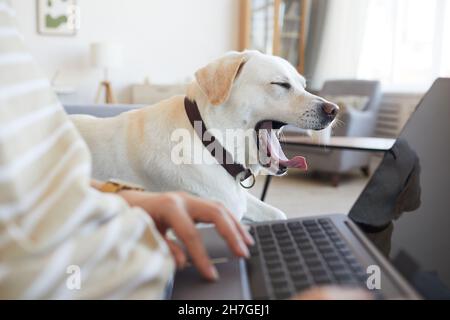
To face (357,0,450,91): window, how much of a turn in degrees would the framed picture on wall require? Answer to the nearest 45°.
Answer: approximately 45° to its left

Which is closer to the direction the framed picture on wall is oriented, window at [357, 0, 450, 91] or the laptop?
the laptop

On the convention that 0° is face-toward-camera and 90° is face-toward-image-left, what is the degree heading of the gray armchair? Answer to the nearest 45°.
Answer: approximately 45°

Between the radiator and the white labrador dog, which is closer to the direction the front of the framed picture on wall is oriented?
the white labrador dog

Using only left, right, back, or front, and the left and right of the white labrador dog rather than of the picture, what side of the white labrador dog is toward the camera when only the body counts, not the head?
right

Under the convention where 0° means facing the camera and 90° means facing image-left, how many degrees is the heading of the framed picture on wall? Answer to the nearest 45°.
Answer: approximately 0°

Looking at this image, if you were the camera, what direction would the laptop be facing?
facing to the left of the viewer

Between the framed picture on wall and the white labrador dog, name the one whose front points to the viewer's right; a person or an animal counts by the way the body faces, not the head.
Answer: the white labrador dog
